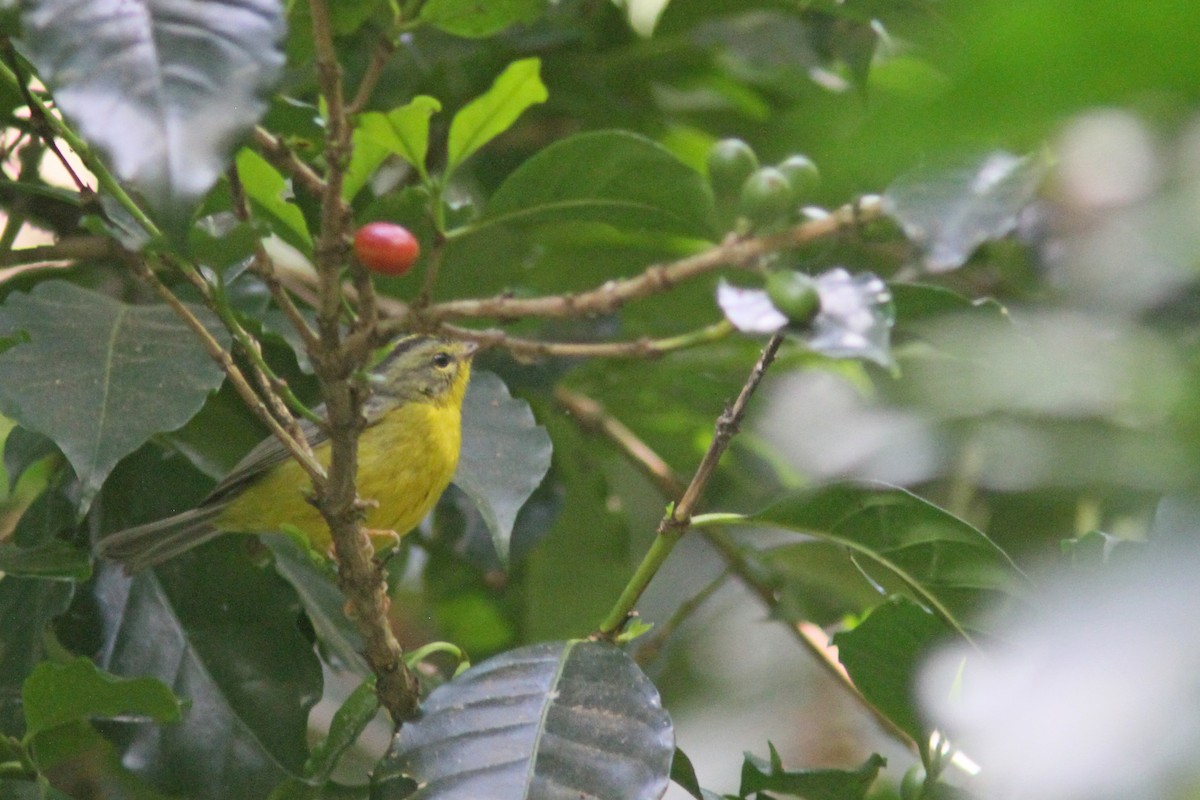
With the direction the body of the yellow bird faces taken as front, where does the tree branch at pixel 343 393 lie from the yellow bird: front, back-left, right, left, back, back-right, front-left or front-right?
right

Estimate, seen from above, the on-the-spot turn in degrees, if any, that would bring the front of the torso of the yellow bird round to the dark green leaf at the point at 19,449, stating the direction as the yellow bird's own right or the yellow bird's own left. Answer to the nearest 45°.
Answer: approximately 135° to the yellow bird's own right

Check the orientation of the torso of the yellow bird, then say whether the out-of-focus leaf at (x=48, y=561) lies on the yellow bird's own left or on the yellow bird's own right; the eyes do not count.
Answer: on the yellow bird's own right

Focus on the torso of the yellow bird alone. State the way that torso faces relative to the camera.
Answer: to the viewer's right
